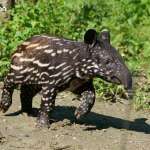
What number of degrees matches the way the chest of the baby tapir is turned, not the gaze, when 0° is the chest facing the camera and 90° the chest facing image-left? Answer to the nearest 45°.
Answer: approximately 270°
